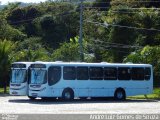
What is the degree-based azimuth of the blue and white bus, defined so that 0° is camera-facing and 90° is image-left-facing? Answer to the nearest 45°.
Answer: approximately 45°

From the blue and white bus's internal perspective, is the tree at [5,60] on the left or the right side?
on its right

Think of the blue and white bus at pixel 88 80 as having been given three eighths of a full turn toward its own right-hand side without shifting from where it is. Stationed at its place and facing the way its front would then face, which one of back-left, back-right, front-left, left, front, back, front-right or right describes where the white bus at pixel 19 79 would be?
left
